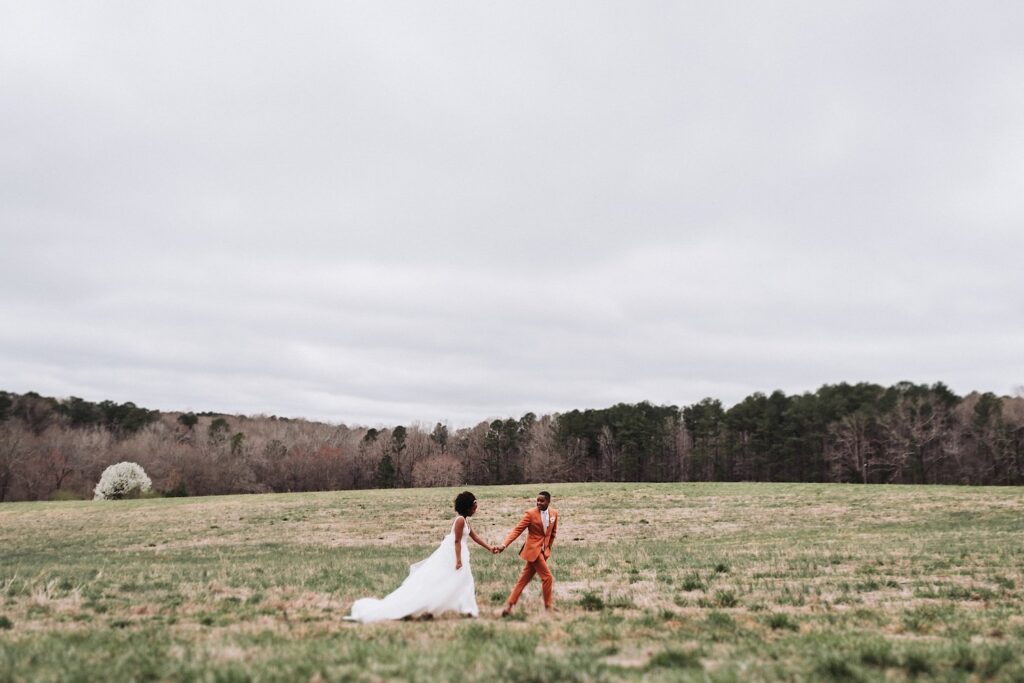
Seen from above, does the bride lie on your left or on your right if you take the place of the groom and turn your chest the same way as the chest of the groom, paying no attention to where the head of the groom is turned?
on your right

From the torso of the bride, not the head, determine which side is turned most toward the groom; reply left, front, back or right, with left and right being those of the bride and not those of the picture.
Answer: front

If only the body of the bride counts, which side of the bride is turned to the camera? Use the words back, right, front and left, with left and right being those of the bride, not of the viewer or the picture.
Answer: right

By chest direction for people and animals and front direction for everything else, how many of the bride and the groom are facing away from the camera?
0
